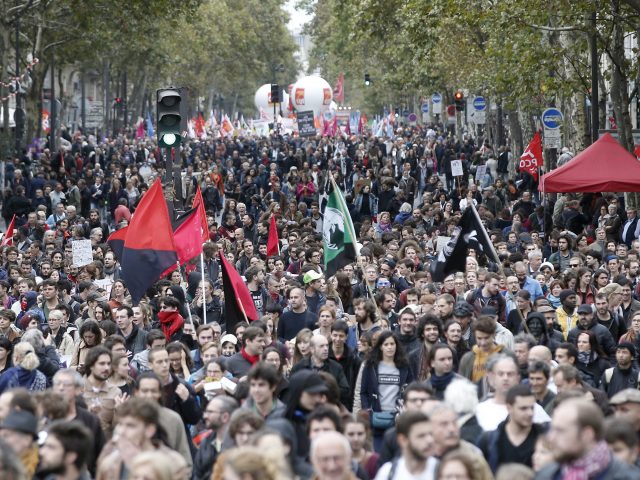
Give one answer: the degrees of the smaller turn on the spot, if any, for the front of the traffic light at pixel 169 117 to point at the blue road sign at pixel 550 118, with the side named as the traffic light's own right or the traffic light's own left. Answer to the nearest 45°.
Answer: approximately 135° to the traffic light's own left

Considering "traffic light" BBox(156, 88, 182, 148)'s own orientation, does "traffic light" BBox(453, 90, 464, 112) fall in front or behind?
behind

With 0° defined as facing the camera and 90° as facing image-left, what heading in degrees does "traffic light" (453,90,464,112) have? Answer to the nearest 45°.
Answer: approximately 0°

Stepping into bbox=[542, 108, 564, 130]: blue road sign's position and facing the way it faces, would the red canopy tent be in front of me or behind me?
in front

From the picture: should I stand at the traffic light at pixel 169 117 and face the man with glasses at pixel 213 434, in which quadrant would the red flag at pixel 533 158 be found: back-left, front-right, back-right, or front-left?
back-left

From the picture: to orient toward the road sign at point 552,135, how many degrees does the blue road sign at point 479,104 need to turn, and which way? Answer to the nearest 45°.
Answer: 0° — it already faces it
